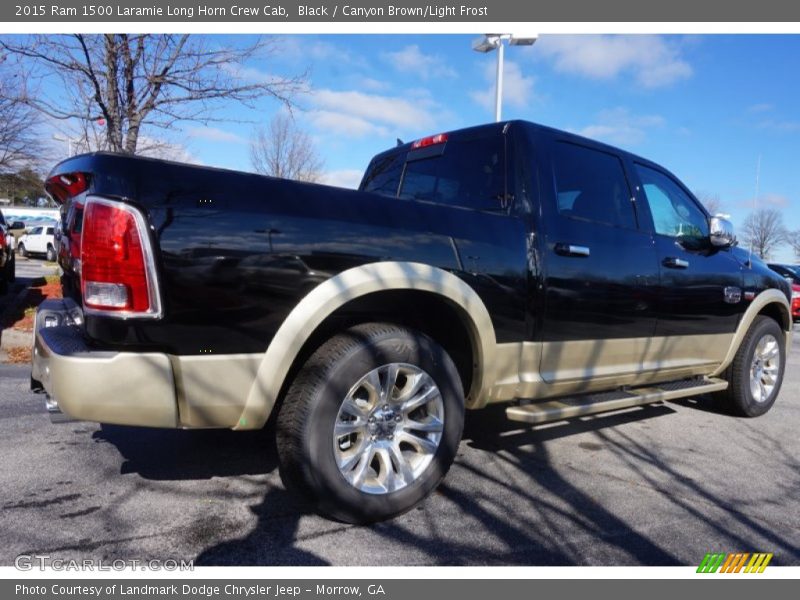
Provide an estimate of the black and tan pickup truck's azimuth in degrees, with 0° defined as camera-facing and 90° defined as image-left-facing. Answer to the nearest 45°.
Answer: approximately 225°

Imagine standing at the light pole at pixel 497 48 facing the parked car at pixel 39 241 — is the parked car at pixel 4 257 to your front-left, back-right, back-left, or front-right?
front-left

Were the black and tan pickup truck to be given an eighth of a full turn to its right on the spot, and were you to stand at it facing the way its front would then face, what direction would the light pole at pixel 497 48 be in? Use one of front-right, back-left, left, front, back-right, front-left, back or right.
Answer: left

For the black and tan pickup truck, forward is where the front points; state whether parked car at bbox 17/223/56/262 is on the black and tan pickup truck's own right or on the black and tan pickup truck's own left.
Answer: on the black and tan pickup truck's own left

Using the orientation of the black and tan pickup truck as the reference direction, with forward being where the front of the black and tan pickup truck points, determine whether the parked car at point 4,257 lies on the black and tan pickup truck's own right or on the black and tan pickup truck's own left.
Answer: on the black and tan pickup truck's own left
